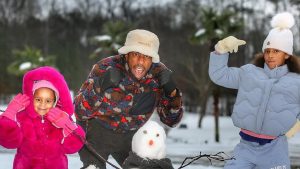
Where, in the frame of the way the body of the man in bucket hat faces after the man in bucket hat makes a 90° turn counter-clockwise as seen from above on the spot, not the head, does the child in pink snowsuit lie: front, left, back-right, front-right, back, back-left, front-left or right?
back-right

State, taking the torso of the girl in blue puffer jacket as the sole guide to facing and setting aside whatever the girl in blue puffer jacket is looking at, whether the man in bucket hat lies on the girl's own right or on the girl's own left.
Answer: on the girl's own right

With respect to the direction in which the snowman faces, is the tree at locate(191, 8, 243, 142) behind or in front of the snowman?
behind

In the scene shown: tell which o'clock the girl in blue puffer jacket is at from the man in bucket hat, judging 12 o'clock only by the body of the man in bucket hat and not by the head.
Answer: The girl in blue puffer jacket is roughly at 9 o'clock from the man in bucket hat.
